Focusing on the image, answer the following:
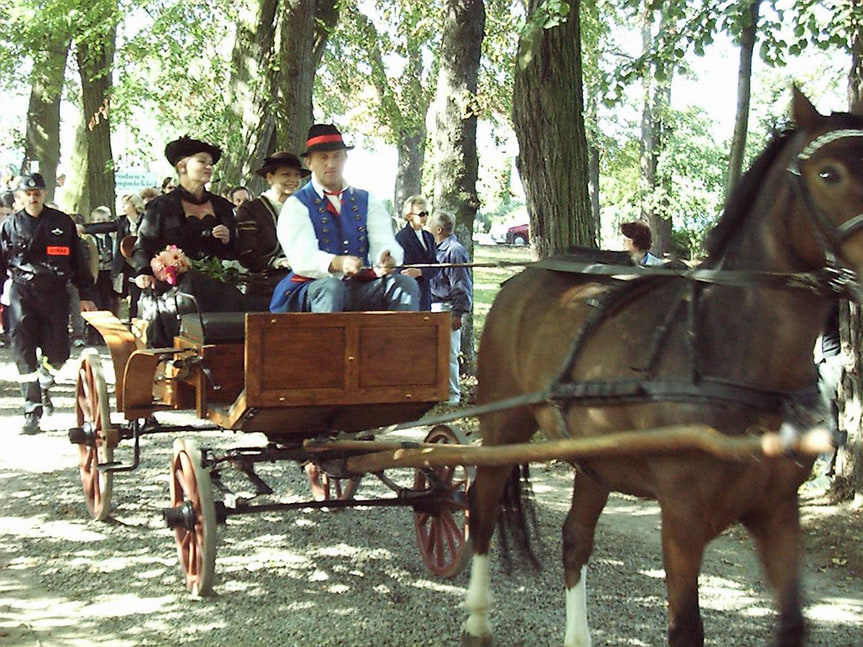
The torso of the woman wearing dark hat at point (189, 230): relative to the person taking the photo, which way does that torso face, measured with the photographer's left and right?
facing the viewer and to the right of the viewer

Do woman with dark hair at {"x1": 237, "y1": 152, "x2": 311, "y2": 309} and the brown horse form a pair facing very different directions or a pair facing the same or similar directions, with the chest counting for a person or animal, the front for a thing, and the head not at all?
same or similar directions

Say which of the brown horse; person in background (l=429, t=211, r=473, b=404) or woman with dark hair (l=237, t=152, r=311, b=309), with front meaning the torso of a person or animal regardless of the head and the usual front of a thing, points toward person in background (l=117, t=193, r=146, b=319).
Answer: person in background (l=429, t=211, r=473, b=404)

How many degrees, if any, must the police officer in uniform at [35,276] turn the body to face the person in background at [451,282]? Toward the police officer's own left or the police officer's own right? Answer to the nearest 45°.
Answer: approximately 90° to the police officer's own left

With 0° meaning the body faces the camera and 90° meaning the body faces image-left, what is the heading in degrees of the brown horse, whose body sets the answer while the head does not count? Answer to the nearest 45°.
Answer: approximately 315°

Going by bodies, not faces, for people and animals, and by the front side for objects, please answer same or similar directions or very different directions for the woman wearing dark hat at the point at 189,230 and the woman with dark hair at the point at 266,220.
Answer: same or similar directions

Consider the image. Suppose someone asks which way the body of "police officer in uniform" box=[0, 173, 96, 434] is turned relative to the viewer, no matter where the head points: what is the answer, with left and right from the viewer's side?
facing the viewer

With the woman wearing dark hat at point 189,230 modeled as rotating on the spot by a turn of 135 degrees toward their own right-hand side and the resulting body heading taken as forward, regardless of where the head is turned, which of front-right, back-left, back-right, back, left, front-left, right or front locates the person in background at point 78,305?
right

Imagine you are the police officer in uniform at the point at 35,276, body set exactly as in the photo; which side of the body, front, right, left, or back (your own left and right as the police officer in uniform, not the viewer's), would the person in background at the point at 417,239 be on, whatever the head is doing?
left

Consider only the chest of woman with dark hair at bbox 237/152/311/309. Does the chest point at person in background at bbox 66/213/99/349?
no

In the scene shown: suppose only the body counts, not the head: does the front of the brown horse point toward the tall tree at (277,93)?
no

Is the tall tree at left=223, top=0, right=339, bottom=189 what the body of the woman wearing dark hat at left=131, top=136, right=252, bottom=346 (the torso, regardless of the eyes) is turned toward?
no

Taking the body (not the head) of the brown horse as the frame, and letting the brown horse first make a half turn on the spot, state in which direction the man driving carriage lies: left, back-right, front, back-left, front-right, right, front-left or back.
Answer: front

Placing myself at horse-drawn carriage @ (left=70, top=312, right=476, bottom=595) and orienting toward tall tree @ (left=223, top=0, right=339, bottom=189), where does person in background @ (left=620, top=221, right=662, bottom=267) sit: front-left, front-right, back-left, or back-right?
front-right

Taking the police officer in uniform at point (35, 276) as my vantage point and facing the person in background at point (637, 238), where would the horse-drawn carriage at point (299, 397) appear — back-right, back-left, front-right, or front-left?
front-right

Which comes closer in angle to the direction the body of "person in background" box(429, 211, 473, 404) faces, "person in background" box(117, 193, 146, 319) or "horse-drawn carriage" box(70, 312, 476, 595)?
the person in background

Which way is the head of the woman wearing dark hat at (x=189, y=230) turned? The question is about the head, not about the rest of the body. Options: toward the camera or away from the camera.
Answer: toward the camera

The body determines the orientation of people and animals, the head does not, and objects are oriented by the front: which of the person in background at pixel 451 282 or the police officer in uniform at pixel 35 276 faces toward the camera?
the police officer in uniform

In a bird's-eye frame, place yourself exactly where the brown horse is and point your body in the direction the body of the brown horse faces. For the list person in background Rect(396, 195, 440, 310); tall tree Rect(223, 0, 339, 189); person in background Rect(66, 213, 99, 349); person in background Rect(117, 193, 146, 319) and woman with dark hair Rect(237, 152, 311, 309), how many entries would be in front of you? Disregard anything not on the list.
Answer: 0

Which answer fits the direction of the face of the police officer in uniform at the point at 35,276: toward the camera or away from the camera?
toward the camera

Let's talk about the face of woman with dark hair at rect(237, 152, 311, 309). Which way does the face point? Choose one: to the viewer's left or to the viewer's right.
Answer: to the viewer's right

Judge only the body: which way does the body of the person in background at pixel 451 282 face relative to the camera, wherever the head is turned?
to the viewer's left
